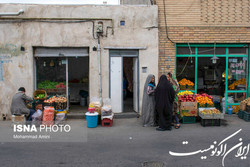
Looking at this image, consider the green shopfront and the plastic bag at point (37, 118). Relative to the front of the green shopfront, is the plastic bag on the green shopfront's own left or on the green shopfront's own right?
on the green shopfront's own right

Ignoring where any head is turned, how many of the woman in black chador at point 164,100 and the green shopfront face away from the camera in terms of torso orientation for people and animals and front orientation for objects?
1

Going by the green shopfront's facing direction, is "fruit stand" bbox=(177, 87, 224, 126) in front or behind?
in front

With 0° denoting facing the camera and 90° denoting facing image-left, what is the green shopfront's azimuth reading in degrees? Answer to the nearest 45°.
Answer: approximately 0°

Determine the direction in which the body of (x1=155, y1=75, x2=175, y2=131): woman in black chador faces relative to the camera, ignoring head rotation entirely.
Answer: away from the camera

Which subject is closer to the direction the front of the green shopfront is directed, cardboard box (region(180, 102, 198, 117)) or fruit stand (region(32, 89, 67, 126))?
the cardboard box

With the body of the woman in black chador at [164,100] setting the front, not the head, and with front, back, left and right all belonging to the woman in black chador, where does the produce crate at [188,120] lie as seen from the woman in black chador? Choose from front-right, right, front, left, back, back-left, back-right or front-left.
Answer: front-right

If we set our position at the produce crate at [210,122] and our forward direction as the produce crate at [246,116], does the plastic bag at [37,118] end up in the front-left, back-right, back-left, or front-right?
back-left

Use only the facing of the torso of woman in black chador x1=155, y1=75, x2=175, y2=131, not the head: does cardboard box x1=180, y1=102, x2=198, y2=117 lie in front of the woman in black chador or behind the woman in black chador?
in front

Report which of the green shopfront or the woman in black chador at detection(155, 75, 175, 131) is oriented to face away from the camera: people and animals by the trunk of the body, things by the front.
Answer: the woman in black chador

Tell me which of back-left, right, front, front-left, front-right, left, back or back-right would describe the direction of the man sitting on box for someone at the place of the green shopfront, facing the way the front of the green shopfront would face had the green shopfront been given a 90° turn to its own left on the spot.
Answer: back-right
